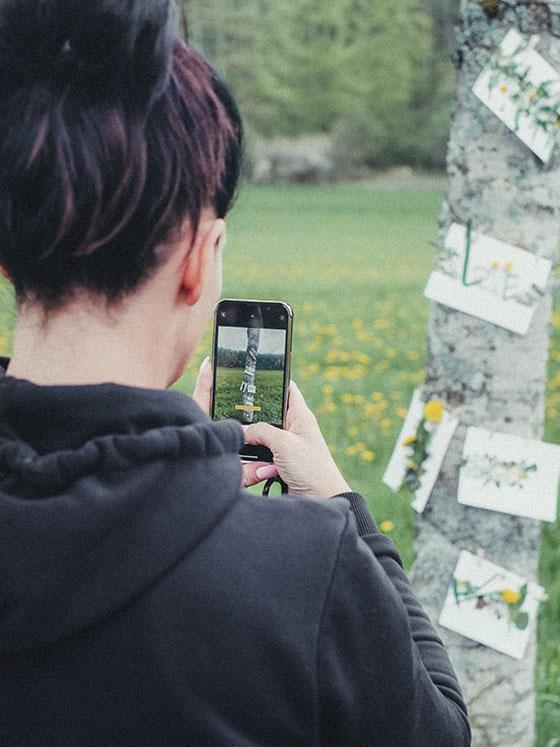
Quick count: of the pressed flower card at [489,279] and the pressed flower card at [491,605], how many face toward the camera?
2

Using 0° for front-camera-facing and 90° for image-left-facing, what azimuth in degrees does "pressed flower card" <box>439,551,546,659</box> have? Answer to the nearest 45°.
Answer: approximately 0°

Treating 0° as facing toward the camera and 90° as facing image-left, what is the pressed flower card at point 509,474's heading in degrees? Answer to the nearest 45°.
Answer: approximately 0°

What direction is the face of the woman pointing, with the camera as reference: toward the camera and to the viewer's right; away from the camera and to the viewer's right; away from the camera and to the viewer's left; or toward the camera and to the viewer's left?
away from the camera and to the viewer's right

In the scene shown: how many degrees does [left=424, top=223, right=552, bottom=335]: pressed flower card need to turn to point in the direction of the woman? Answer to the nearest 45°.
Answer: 0° — it already faces them

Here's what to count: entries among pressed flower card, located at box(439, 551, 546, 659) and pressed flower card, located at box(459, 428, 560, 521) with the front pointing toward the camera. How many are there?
2
